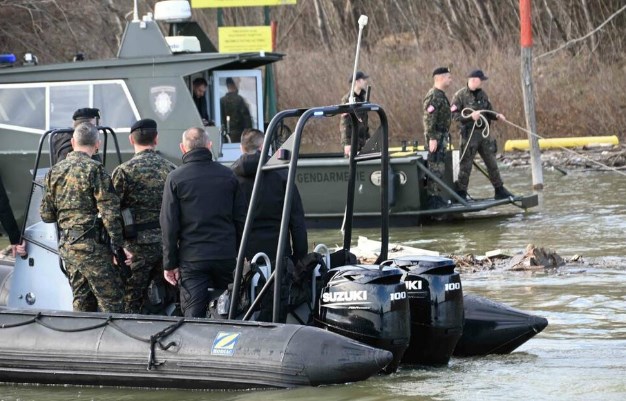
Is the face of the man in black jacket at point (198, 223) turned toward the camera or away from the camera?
away from the camera

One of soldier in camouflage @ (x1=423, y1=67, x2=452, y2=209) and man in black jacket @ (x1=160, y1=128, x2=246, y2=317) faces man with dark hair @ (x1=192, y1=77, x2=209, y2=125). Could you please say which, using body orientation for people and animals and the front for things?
the man in black jacket

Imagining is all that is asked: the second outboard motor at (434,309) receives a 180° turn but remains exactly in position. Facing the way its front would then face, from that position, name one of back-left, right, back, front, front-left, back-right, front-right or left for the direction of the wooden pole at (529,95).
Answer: back-left

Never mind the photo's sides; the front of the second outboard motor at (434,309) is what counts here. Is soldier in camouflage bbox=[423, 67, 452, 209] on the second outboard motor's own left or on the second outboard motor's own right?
on the second outboard motor's own right

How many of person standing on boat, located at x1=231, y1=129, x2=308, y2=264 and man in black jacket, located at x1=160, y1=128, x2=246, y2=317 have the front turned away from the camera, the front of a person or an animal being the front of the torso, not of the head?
2

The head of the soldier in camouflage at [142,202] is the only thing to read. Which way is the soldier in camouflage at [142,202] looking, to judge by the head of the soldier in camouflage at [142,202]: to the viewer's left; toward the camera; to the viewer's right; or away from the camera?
away from the camera

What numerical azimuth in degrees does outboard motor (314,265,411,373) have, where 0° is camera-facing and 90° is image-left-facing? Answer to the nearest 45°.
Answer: approximately 135°

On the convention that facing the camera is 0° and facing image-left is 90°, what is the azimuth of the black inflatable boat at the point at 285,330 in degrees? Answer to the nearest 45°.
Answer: approximately 135°

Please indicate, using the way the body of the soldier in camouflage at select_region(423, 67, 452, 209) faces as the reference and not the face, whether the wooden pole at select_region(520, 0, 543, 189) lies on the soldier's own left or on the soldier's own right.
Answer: on the soldier's own left

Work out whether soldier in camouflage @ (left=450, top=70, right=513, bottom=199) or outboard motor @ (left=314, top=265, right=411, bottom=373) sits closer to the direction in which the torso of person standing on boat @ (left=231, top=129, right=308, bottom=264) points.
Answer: the soldier in camouflage

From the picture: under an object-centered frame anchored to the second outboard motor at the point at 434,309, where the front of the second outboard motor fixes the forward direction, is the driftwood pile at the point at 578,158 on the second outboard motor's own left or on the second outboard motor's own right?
on the second outboard motor's own right

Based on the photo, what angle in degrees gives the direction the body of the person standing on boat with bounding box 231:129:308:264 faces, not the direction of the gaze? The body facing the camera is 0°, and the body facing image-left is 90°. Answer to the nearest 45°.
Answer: approximately 180°

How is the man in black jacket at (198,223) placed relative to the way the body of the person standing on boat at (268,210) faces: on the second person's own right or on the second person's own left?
on the second person's own left

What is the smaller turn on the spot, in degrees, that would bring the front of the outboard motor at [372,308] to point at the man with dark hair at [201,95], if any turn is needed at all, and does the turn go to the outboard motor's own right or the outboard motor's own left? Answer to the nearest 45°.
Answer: approximately 45° to the outboard motor's own right

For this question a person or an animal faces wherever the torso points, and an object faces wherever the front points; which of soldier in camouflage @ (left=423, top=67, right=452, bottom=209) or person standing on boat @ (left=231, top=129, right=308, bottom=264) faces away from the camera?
the person standing on boat

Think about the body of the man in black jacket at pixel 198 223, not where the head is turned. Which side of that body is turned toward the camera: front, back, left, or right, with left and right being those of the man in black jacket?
back
